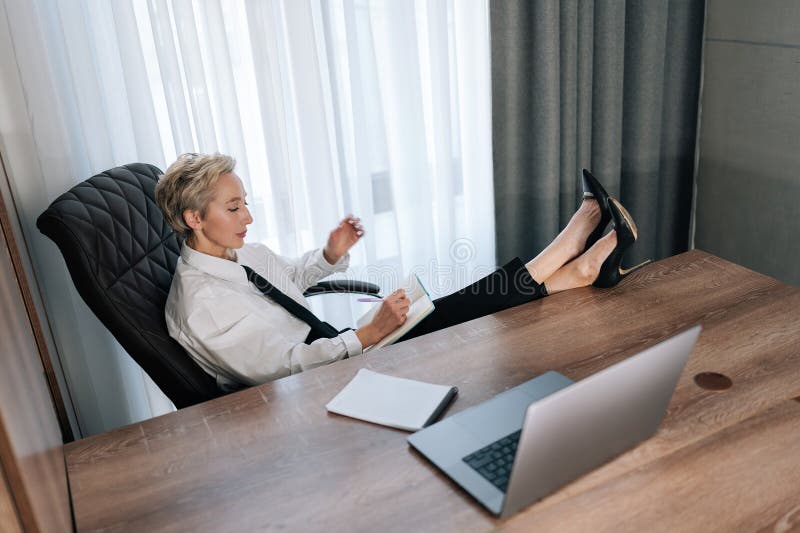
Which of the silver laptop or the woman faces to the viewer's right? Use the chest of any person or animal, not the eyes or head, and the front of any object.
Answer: the woman

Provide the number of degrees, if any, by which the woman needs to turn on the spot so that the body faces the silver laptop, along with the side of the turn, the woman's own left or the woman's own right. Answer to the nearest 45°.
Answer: approximately 45° to the woman's own right

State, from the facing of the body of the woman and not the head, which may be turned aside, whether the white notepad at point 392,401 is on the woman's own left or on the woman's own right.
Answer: on the woman's own right

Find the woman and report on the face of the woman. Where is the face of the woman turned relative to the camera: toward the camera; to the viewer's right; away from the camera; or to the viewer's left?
to the viewer's right

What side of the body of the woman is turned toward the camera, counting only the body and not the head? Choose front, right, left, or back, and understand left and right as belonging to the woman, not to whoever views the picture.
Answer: right

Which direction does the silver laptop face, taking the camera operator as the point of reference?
facing away from the viewer and to the left of the viewer

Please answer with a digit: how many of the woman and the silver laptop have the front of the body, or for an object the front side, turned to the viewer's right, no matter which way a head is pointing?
1
